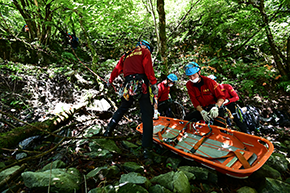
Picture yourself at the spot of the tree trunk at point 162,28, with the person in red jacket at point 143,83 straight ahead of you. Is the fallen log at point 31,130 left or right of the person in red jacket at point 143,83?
right

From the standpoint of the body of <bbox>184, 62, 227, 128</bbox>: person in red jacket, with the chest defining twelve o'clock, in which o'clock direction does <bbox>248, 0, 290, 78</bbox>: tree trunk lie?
The tree trunk is roughly at 7 o'clock from the person in red jacket.

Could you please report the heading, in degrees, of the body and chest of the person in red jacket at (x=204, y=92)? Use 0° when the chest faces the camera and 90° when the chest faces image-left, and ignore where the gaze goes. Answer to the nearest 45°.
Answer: approximately 0°

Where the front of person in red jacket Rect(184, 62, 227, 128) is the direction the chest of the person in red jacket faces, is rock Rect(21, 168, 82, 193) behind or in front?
in front

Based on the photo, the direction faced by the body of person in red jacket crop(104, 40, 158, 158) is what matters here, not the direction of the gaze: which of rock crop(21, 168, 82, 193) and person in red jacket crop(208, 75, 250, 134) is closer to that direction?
the person in red jacket

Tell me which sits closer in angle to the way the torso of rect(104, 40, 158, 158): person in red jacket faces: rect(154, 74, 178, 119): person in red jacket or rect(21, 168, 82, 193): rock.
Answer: the person in red jacket

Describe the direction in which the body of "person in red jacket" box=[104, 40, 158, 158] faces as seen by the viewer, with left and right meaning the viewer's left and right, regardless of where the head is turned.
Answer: facing away from the viewer and to the right of the viewer

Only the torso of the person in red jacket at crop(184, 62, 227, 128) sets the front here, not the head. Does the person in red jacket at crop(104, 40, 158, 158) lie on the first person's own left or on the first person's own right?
on the first person's own right

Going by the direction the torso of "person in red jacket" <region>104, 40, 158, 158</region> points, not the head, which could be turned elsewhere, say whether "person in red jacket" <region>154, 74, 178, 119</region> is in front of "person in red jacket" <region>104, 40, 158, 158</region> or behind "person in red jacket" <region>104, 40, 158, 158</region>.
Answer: in front

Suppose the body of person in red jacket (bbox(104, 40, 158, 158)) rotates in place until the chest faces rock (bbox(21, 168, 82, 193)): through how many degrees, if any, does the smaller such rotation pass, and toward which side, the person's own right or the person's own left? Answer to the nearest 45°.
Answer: approximately 180°

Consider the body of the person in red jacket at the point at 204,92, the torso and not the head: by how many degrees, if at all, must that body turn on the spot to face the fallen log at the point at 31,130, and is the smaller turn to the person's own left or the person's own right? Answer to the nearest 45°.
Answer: approximately 45° to the person's own right

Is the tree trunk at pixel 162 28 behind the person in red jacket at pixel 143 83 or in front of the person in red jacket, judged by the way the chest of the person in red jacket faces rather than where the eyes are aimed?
in front

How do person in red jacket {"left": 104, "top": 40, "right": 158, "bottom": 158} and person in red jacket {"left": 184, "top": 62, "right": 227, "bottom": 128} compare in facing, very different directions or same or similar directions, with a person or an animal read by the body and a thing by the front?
very different directions
